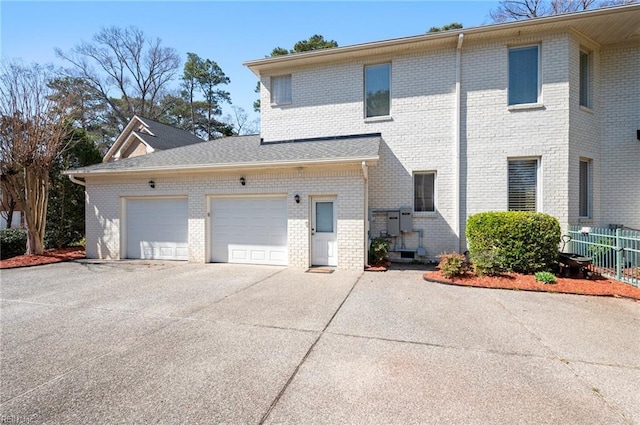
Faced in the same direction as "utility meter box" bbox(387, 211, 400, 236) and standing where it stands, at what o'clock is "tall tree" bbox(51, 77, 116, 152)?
The tall tree is roughly at 4 o'clock from the utility meter box.

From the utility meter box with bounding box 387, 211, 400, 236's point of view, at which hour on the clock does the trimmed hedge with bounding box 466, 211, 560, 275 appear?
The trimmed hedge is roughly at 10 o'clock from the utility meter box.

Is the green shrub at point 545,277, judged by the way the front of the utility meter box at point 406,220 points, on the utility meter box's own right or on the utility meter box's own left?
on the utility meter box's own left

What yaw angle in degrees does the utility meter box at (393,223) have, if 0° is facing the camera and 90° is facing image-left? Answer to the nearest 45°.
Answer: approximately 0°

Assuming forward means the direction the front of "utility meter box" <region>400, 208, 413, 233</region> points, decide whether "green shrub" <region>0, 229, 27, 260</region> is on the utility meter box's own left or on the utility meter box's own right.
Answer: on the utility meter box's own right

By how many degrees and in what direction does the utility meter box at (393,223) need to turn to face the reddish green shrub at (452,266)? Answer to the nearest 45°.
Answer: approximately 45° to its left

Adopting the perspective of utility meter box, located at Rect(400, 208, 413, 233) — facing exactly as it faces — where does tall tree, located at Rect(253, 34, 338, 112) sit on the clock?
The tall tree is roughly at 5 o'clock from the utility meter box.

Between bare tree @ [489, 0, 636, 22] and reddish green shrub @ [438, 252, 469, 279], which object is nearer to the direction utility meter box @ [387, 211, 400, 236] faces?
the reddish green shrub

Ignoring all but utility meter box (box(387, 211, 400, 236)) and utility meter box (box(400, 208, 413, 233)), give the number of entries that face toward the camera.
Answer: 2

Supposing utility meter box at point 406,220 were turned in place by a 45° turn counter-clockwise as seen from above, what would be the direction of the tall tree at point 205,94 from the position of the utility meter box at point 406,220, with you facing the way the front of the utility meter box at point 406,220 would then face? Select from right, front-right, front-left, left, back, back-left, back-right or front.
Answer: back

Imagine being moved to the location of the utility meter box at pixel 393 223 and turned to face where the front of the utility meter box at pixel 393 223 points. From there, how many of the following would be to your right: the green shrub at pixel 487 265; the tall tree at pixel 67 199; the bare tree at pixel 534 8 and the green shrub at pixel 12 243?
2
